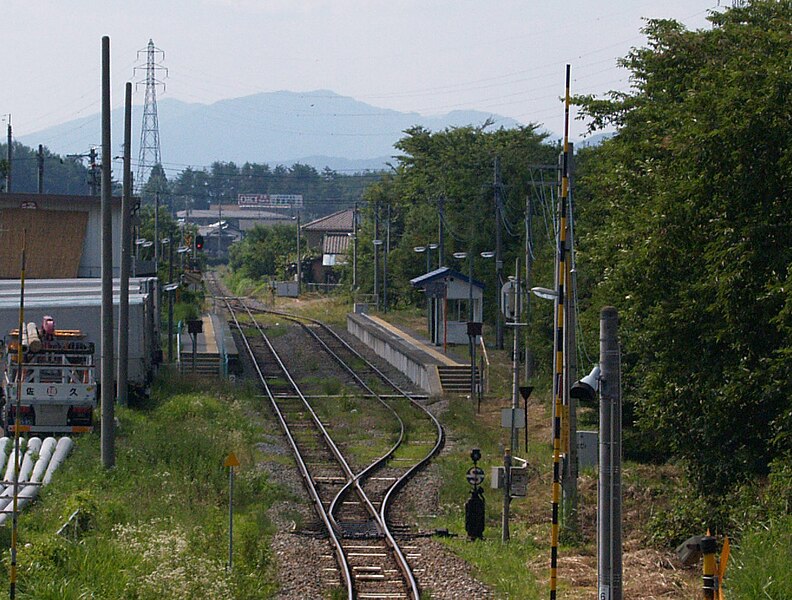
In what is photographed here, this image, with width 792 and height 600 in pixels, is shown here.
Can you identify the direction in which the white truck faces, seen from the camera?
facing away from the viewer

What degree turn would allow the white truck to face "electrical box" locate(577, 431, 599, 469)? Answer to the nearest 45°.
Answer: approximately 135° to its right

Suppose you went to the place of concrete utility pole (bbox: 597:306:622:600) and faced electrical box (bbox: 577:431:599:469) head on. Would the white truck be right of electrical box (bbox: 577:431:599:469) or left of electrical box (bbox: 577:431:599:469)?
left

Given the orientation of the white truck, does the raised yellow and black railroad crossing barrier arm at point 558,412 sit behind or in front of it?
behind

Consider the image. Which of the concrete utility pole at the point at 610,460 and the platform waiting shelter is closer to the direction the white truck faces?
the platform waiting shelter

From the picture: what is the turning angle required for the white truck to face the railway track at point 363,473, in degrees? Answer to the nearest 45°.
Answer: approximately 135° to its right
